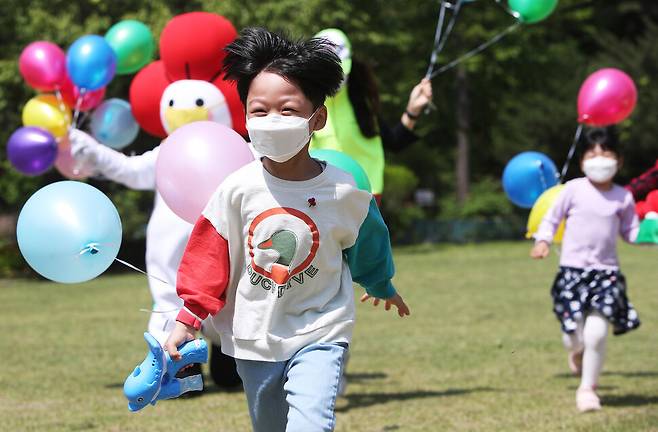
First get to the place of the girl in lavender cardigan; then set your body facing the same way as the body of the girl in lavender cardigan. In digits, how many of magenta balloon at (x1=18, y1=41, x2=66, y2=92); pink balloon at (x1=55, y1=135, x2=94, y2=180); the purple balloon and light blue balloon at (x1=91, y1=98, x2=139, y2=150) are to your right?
4

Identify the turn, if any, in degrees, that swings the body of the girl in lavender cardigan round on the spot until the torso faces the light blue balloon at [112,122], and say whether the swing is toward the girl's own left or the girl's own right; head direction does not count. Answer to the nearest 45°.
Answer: approximately 90° to the girl's own right

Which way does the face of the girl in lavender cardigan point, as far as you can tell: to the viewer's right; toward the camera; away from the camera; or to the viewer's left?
toward the camera

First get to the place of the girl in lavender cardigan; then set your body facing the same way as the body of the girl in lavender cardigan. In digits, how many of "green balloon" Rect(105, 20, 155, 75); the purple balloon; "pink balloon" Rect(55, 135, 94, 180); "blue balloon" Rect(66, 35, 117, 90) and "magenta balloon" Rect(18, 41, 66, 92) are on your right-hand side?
5

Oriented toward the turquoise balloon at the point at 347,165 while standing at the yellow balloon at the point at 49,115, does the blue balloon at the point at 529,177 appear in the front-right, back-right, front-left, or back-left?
front-left

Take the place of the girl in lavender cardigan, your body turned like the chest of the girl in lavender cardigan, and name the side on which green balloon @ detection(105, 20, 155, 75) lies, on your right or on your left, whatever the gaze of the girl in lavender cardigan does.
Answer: on your right

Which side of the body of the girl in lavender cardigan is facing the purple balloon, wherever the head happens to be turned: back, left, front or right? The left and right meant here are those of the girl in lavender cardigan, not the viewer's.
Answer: right

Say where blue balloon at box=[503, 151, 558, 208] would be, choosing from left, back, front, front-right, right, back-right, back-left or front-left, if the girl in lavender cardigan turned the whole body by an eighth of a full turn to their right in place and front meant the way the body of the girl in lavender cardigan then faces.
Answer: right

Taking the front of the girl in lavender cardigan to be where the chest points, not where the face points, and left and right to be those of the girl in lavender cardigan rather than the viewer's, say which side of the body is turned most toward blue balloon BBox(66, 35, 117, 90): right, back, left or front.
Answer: right

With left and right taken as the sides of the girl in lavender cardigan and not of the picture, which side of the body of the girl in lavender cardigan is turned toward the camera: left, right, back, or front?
front

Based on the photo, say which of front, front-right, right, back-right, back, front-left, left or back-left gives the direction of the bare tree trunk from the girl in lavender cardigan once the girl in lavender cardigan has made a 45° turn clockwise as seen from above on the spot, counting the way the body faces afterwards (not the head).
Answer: back-right

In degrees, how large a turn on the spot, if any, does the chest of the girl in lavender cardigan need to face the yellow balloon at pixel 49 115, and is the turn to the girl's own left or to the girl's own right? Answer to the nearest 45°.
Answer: approximately 90° to the girl's own right
